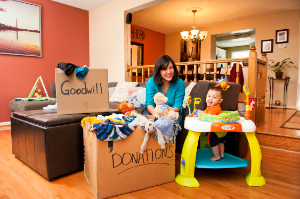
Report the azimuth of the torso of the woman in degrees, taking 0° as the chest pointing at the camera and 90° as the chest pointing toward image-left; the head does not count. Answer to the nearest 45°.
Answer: approximately 0°

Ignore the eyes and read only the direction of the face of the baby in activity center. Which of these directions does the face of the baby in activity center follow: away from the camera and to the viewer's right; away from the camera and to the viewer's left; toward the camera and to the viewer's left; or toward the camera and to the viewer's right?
toward the camera and to the viewer's left

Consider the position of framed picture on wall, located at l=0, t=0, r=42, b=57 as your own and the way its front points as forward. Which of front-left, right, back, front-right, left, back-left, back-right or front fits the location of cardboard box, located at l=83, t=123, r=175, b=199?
front-right

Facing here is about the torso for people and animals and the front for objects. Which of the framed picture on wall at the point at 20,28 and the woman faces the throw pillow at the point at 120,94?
the framed picture on wall

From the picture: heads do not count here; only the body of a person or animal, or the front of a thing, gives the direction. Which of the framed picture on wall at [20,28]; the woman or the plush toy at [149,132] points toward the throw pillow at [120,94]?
the framed picture on wall

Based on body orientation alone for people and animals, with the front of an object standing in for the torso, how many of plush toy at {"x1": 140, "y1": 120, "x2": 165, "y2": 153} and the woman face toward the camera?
2

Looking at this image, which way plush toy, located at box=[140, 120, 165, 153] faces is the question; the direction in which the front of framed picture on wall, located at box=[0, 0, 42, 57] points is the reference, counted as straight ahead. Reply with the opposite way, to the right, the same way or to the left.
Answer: to the right

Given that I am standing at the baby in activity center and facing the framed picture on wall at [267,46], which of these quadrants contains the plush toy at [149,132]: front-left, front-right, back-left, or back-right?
back-left

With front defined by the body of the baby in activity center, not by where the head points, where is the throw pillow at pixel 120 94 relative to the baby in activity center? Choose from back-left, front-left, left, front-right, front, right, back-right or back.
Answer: right

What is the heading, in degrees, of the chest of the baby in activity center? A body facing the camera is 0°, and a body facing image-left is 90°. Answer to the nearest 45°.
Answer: approximately 45°

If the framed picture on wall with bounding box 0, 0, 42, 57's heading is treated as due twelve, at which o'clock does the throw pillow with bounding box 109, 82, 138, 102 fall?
The throw pillow is roughly at 12 o'clock from the framed picture on wall.
